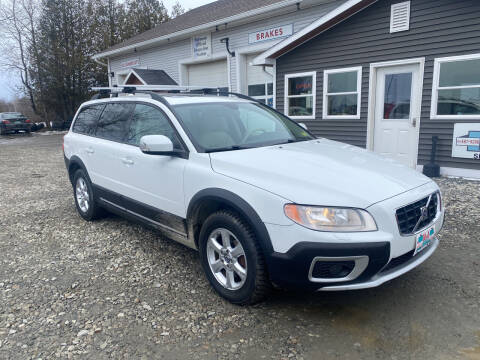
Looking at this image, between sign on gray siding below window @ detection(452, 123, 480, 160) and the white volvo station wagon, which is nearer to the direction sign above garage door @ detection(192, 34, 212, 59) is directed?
the white volvo station wagon

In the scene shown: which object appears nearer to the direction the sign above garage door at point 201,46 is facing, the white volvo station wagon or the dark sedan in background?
the white volvo station wagon

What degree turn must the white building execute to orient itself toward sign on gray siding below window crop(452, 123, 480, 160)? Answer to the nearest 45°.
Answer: approximately 90° to its left

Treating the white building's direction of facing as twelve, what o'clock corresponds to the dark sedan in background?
The dark sedan in background is roughly at 3 o'clock from the white building.

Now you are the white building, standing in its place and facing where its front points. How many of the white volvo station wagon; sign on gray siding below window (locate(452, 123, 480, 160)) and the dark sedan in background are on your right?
1

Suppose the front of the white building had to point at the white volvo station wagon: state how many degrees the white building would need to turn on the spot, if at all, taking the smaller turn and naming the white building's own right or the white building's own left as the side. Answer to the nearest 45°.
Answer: approximately 45° to the white building's own left

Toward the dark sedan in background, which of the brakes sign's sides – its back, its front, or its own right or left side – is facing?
right

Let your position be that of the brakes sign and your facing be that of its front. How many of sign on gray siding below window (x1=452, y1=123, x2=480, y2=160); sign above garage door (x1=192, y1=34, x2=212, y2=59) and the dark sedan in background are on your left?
1

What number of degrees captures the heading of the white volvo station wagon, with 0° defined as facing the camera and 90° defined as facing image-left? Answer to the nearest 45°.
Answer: approximately 315°

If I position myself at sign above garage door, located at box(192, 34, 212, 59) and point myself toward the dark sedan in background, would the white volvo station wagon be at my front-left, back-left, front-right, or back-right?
back-left

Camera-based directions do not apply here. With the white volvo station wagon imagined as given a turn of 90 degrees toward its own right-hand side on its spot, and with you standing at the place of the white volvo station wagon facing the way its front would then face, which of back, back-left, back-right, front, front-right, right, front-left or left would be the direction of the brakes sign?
back-right

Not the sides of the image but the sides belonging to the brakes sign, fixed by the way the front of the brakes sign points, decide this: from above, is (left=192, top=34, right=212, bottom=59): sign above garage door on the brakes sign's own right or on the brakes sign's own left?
on the brakes sign's own right

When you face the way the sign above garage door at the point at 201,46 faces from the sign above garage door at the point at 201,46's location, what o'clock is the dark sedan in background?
The dark sedan in background is roughly at 3 o'clock from the sign above garage door.

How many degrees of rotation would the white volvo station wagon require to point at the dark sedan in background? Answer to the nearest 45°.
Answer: approximately 180°

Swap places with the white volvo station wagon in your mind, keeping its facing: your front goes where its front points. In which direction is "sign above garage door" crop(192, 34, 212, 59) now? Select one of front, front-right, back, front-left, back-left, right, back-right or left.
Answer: back-left
